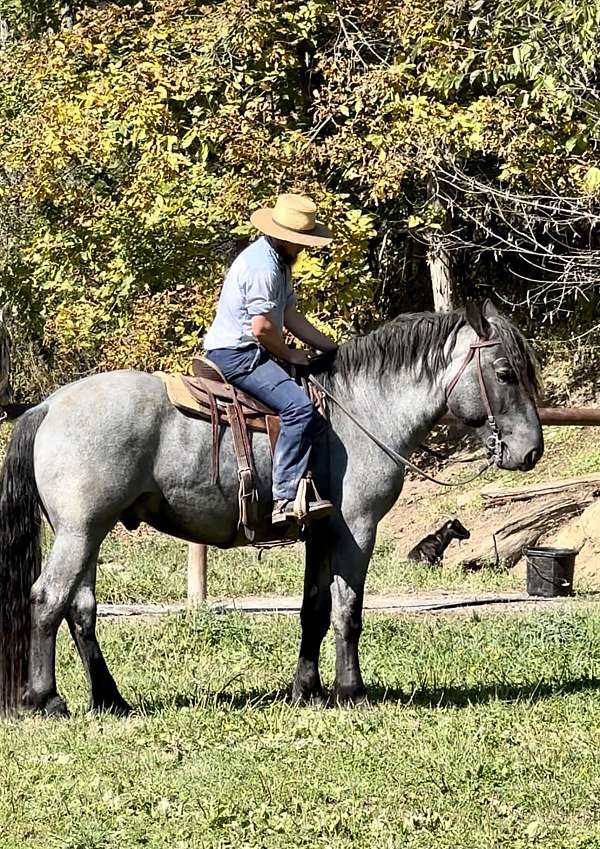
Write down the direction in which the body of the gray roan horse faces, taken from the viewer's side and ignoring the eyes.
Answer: to the viewer's right

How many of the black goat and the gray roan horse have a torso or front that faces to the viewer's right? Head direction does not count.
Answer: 2

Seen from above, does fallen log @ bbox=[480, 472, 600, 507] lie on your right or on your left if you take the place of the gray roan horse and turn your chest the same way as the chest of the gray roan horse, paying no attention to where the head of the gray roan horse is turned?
on your left

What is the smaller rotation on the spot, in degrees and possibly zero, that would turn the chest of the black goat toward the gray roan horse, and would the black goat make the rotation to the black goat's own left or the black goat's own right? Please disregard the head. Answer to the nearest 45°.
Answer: approximately 90° to the black goat's own right

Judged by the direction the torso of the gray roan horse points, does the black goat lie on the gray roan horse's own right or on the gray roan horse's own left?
on the gray roan horse's own left

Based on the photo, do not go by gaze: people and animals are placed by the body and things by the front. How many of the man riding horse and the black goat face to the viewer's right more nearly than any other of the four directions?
2

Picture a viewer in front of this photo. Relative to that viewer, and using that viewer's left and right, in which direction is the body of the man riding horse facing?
facing to the right of the viewer

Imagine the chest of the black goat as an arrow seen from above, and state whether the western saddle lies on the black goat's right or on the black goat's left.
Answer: on the black goat's right

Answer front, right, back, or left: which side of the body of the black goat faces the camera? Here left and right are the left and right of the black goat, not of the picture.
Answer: right
